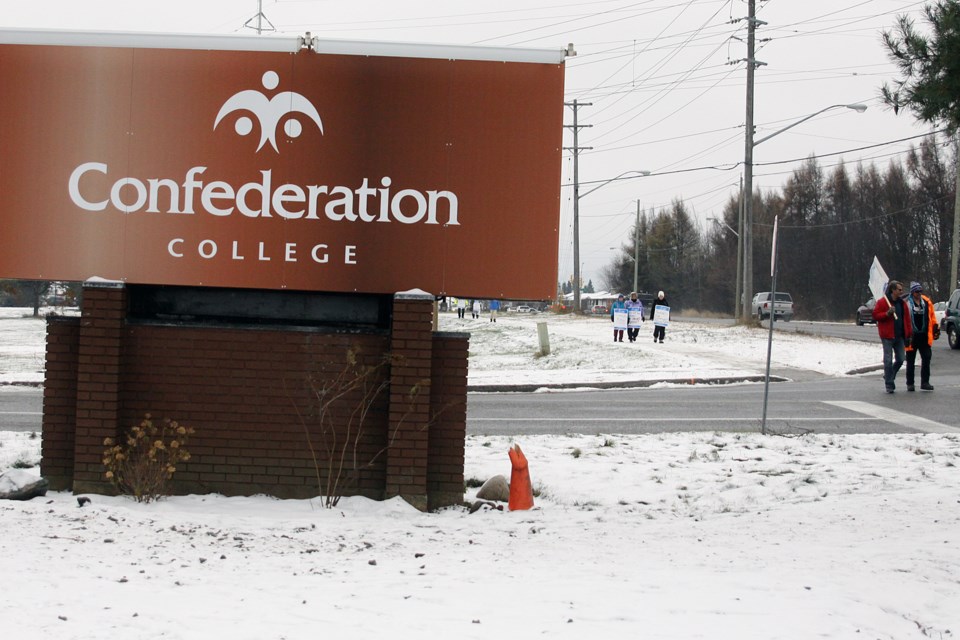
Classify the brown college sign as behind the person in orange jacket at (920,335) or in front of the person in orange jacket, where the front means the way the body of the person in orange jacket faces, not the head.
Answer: in front

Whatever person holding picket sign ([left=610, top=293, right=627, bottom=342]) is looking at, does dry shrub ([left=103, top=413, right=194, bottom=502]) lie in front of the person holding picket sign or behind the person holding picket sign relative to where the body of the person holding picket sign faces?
in front

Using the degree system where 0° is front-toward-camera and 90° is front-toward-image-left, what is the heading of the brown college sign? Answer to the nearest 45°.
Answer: approximately 0°

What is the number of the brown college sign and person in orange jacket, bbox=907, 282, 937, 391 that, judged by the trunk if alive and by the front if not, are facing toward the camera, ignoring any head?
2

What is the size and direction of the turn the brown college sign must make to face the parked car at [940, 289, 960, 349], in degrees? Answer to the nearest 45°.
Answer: approximately 135° to its left

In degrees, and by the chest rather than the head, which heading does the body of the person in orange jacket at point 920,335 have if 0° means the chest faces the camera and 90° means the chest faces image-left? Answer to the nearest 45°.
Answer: approximately 0°
